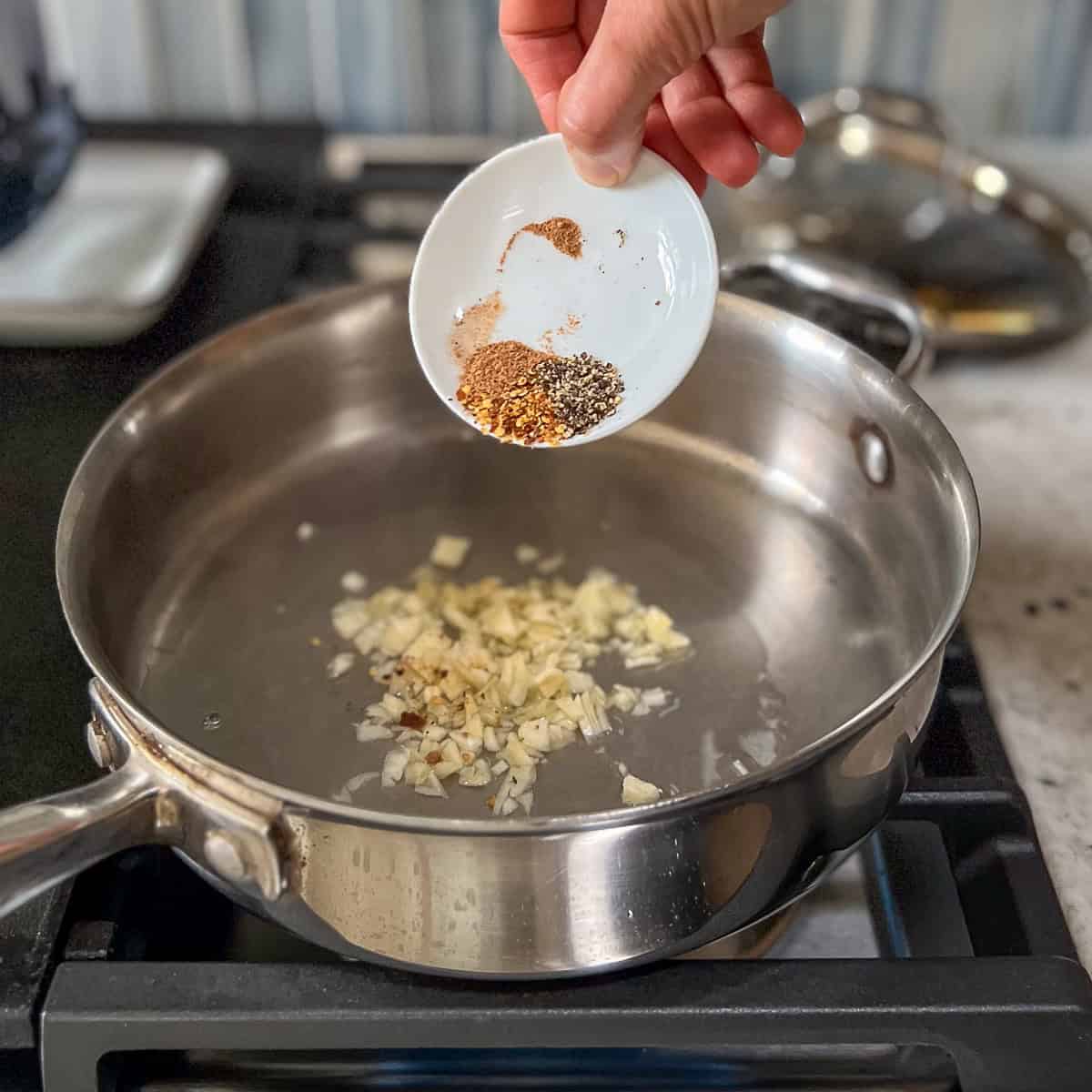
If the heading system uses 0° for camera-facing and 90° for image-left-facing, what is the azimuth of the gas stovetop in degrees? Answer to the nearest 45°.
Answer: approximately 0°
